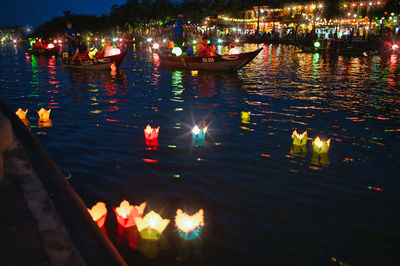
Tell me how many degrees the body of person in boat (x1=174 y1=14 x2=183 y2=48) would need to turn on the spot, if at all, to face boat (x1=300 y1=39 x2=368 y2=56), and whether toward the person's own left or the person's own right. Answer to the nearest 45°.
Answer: approximately 45° to the person's own left

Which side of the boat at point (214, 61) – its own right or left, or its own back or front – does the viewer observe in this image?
right

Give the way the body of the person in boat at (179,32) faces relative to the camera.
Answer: to the viewer's right

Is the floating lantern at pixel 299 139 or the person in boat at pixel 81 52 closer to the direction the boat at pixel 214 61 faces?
the floating lantern

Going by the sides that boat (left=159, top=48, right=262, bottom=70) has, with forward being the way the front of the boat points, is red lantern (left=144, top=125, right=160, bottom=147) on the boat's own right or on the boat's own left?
on the boat's own right

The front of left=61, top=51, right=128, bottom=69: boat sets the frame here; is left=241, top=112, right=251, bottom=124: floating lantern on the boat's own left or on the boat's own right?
on the boat's own right

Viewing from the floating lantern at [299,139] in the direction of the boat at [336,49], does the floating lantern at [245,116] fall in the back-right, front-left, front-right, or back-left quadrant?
front-left

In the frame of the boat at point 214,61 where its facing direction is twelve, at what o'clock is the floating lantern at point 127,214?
The floating lantern is roughly at 3 o'clock from the boat.

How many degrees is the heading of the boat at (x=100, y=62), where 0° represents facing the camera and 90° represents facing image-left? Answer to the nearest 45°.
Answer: approximately 270°

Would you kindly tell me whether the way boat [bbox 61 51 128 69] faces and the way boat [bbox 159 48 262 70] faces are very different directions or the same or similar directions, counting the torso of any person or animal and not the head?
same or similar directions

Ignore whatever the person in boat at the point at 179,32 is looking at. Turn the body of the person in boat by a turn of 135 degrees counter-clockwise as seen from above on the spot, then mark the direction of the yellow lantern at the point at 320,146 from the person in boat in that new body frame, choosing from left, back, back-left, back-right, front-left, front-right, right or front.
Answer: back-left

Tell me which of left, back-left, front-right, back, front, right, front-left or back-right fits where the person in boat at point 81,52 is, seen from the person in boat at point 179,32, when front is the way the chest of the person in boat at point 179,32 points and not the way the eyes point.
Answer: back
